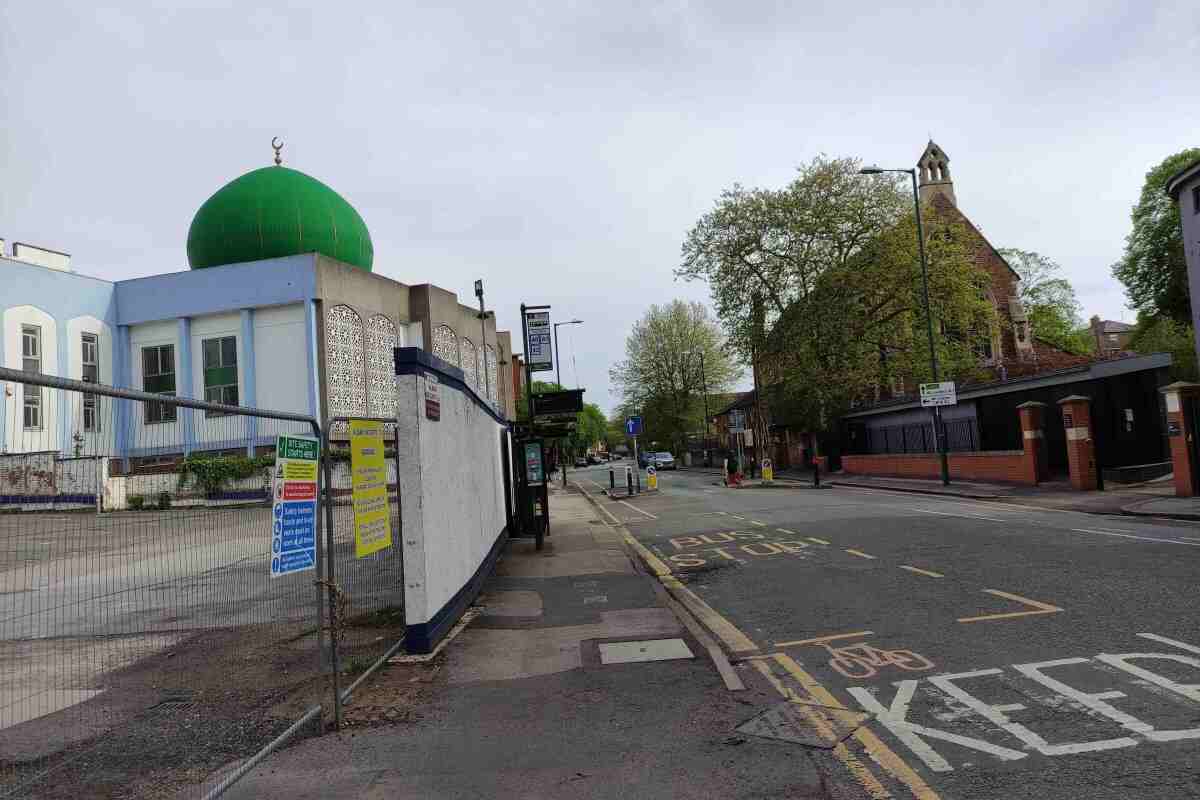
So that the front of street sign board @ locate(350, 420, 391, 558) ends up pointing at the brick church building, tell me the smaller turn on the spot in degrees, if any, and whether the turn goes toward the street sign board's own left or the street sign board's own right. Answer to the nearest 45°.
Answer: approximately 90° to the street sign board's own left

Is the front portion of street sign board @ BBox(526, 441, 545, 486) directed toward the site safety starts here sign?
yes

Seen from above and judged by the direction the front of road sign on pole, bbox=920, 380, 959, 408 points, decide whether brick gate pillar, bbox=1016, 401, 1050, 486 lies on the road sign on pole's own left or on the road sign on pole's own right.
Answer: on the road sign on pole's own left

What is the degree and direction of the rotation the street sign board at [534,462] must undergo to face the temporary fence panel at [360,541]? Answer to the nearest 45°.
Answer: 0° — it already faces it

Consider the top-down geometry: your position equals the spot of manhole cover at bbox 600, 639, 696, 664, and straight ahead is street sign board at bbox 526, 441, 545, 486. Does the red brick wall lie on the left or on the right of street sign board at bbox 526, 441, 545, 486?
right

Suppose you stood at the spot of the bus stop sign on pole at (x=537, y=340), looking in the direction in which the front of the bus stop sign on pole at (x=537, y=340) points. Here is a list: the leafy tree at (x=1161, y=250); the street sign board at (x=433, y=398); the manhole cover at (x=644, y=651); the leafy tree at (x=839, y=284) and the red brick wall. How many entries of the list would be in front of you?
2

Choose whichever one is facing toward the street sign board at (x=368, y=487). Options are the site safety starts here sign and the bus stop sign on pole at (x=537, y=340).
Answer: the bus stop sign on pole

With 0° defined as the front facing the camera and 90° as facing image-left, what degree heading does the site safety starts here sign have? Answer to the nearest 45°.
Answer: approximately 315°

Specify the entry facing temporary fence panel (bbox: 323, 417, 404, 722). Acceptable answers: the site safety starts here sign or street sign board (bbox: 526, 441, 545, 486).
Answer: the street sign board

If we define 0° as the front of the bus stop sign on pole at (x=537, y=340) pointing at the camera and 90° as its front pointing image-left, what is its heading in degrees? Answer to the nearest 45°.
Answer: approximately 0°

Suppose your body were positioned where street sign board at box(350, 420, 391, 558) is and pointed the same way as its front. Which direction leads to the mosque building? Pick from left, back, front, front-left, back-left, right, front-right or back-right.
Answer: back-left
